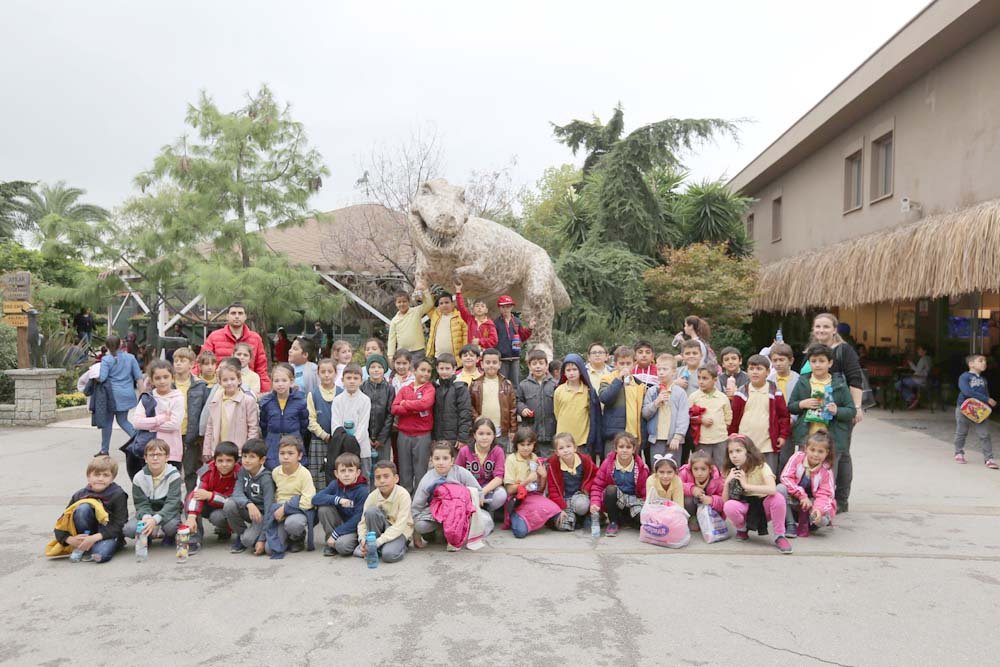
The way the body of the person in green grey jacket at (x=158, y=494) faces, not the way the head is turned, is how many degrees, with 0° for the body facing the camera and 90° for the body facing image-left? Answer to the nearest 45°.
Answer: approximately 0°

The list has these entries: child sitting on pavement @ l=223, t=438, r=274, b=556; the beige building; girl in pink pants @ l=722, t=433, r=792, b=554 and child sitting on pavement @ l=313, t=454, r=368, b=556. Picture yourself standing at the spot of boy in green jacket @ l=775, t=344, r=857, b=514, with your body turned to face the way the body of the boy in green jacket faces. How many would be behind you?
1

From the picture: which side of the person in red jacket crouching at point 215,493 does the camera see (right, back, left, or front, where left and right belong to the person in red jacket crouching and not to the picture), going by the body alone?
front

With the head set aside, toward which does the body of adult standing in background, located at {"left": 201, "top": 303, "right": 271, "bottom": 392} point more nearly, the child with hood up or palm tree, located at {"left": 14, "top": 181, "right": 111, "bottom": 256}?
the child with hood up

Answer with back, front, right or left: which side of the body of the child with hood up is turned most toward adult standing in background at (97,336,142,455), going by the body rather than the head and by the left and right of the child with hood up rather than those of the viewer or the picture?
right

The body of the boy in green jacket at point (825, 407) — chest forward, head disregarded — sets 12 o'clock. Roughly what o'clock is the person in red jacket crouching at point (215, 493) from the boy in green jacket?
The person in red jacket crouching is roughly at 2 o'clock from the boy in green jacket.

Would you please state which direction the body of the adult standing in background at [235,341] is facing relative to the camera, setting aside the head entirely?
toward the camera

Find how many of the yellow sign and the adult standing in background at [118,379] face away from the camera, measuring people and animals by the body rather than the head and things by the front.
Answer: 1

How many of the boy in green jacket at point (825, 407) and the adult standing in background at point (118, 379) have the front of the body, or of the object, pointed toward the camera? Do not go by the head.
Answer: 1

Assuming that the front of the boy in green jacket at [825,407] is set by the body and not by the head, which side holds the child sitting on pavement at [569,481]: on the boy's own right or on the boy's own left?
on the boy's own right

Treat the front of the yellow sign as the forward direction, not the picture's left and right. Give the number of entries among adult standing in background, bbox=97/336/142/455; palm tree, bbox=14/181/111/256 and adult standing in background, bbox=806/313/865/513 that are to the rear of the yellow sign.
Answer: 1
